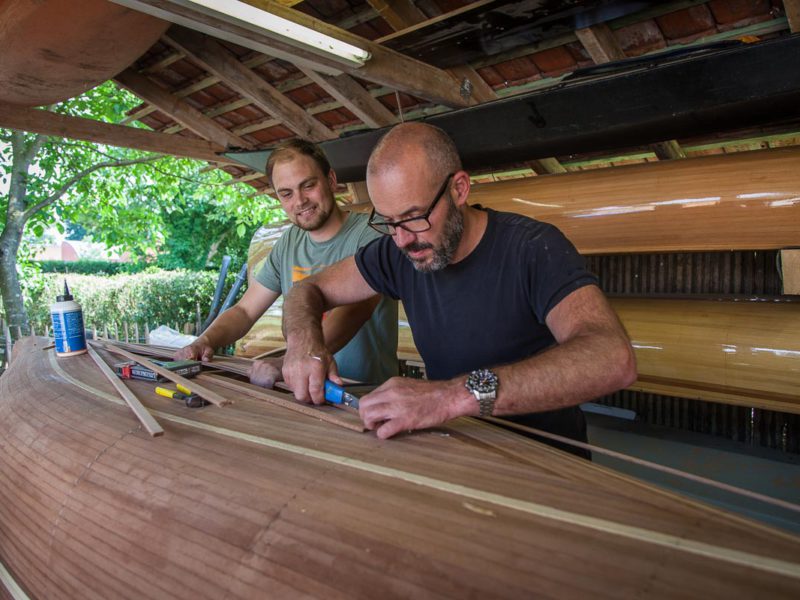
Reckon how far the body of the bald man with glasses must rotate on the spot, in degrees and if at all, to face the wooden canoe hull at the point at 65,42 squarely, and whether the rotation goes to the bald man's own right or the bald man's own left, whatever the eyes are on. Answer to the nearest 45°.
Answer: approximately 90° to the bald man's own right

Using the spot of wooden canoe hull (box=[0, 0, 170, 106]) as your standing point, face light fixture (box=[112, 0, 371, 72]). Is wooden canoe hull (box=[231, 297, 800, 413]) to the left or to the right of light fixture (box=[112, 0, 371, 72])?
left

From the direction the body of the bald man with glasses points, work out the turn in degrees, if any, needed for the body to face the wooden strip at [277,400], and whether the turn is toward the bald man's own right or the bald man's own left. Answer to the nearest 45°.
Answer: approximately 45° to the bald man's own right

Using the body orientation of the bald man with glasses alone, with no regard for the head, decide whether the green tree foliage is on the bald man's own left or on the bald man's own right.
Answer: on the bald man's own right

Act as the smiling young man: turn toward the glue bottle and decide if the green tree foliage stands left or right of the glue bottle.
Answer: right

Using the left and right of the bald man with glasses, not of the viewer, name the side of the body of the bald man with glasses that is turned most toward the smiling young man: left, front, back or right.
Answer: right

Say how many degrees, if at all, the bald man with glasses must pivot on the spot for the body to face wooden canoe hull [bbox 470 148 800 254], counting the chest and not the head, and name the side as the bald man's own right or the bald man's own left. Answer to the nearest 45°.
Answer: approximately 180°

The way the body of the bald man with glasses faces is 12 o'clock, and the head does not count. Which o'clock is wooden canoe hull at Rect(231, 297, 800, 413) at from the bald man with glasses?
The wooden canoe hull is roughly at 6 o'clock from the bald man with glasses.

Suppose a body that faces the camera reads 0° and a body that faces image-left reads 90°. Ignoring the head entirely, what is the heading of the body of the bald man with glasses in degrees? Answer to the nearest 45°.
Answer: approximately 45°

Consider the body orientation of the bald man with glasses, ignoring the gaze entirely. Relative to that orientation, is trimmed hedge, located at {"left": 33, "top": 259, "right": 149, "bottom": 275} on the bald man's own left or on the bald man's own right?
on the bald man's own right

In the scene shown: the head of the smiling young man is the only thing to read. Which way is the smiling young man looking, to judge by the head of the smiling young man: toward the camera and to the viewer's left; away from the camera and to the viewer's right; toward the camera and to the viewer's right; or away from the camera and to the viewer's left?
toward the camera and to the viewer's right
